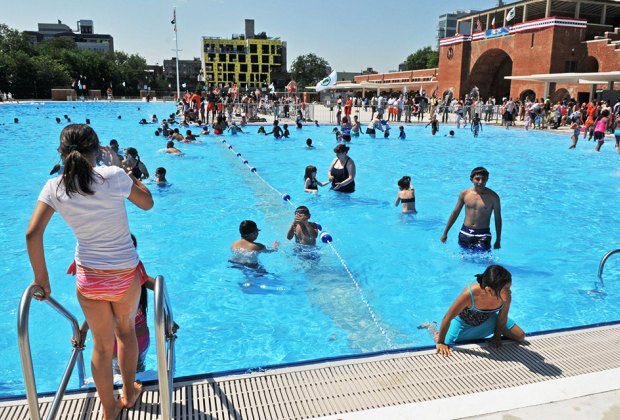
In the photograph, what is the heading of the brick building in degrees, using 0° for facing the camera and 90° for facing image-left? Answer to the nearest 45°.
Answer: approximately 45°

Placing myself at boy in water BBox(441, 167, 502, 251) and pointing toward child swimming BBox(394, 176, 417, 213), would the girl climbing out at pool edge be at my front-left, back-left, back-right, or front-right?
back-left

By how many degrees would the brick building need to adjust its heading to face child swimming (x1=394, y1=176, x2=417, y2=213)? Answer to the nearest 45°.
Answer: approximately 45° to its left

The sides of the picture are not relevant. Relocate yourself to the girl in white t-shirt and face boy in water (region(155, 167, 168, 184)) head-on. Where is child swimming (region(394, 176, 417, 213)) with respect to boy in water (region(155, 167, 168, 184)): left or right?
right

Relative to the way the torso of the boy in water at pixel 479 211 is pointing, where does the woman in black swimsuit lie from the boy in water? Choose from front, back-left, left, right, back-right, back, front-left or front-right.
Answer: back-right

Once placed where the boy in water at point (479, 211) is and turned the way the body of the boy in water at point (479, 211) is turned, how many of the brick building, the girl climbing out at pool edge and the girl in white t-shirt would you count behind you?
1

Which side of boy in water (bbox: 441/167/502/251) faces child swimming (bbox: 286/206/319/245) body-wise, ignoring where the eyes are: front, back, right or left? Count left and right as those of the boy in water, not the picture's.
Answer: right

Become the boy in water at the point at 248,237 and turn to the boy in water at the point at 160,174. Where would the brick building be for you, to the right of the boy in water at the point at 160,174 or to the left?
right

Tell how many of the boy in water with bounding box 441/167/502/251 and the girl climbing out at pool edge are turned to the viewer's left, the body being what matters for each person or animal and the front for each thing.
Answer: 0

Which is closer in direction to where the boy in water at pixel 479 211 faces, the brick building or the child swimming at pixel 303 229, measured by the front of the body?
the child swimming

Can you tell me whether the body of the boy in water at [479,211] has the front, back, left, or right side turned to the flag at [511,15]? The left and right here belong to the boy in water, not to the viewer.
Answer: back

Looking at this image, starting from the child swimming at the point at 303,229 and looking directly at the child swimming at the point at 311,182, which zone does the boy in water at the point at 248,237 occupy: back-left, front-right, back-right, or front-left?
back-left

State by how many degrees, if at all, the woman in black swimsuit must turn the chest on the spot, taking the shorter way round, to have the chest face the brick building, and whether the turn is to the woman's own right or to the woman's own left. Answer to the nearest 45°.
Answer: approximately 180°
